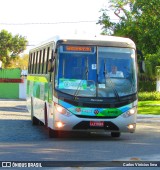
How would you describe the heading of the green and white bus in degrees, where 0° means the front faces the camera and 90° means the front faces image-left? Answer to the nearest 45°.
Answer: approximately 0°
